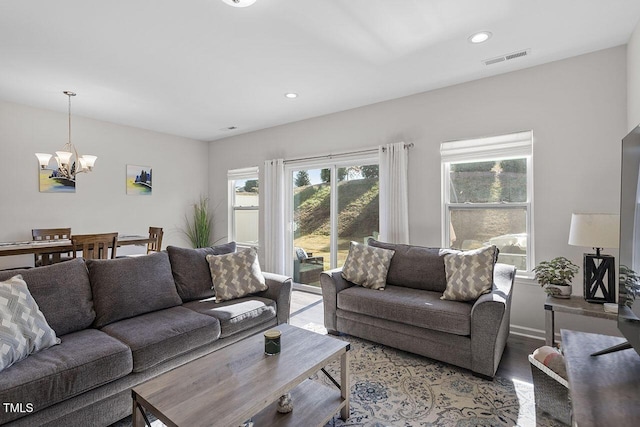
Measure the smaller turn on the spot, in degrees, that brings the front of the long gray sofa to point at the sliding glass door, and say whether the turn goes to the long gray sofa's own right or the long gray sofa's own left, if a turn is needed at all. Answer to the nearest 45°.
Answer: approximately 90° to the long gray sofa's own left

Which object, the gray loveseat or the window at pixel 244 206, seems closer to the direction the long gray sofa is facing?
the gray loveseat

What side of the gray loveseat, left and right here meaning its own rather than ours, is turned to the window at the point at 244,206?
right

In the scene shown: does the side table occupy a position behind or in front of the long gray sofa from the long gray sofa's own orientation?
in front

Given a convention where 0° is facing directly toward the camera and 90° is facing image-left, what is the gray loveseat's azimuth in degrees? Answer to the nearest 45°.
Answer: approximately 45°

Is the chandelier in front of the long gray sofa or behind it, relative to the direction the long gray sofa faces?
behind

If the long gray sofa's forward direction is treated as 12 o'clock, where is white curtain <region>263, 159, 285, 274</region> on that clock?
The white curtain is roughly at 9 o'clock from the long gray sofa.

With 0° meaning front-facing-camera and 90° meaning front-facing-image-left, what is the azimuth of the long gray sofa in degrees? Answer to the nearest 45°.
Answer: approximately 315°

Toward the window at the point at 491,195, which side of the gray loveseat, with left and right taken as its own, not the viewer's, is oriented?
back

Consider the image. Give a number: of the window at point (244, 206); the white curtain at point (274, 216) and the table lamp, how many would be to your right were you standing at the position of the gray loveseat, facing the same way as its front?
2

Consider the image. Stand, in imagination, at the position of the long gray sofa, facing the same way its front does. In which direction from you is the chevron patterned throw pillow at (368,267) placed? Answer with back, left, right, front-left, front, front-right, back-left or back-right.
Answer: front-left

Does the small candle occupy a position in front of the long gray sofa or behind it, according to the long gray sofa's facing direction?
in front

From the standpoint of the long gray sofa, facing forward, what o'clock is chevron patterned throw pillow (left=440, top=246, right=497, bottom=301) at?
The chevron patterned throw pillow is roughly at 11 o'clock from the long gray sofa.

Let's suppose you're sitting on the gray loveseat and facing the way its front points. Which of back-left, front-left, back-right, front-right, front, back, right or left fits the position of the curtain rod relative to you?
right

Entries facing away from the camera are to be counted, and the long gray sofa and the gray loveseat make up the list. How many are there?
0
